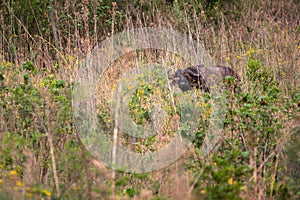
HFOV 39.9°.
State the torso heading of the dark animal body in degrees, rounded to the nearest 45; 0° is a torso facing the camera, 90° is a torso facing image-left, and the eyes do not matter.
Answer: approximately 90°
